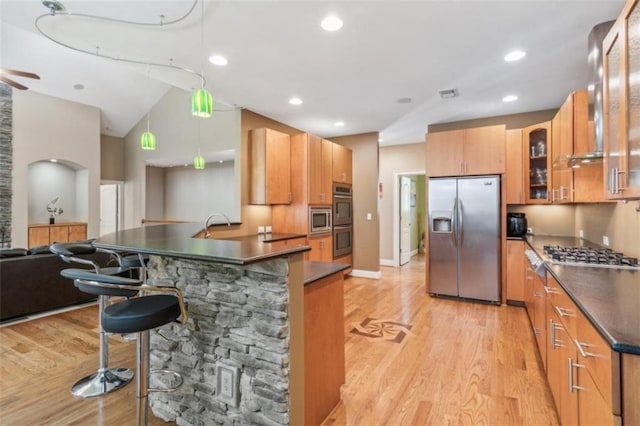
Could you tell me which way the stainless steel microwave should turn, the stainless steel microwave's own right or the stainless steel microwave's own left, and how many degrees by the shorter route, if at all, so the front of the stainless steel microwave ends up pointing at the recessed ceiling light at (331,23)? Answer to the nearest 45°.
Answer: approximately 45° to the stainless steel microwave's own right

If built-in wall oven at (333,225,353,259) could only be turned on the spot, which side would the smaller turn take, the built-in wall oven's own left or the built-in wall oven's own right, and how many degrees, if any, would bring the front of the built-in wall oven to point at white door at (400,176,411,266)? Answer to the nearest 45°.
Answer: approximately 90° to the built-in wall oven's own left

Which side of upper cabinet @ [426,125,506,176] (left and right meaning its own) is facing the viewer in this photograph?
front

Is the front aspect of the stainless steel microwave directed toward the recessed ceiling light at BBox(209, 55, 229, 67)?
no

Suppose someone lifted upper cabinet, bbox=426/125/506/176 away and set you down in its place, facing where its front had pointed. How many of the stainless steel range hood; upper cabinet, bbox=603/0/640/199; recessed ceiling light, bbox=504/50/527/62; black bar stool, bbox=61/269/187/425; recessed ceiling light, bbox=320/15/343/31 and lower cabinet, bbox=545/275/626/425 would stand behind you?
0

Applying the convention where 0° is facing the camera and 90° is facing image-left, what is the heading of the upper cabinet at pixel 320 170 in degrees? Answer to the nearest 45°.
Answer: approximately 315°

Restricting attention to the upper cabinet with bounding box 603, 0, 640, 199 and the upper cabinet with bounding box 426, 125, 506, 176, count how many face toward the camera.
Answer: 1

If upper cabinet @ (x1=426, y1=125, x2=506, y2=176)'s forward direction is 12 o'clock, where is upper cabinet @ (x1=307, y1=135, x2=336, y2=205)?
upper cabinet @ (x1=307, y1=135, x2=336, y2=205) is roughly at 3 o'clock from upper cabinet @ (x1=426, y1=125, x2=506, y2=176).

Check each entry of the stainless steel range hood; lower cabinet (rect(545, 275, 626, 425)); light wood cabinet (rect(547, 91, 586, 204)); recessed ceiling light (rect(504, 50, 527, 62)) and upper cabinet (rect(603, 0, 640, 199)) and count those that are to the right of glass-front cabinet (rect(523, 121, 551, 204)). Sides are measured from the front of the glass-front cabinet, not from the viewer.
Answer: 0

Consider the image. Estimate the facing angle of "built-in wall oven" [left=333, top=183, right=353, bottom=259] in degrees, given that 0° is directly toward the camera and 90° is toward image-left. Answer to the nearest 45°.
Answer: approximately 315°

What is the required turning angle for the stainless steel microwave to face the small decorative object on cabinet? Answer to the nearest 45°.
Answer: approximately 135° to its right

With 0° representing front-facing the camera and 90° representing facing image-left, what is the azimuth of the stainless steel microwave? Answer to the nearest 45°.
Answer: approximately 315°

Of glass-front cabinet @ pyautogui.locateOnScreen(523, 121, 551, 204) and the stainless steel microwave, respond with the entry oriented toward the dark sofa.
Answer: the glass-front cabinet

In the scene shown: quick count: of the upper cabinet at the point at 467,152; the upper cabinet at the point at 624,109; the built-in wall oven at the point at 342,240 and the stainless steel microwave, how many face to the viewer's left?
1

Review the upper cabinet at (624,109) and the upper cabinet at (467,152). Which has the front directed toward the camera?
the upper cabinet at (467,152)

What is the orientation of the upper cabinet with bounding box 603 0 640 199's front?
to the viewer's left

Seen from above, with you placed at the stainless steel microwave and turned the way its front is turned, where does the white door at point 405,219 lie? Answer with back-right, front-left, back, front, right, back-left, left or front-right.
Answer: left
